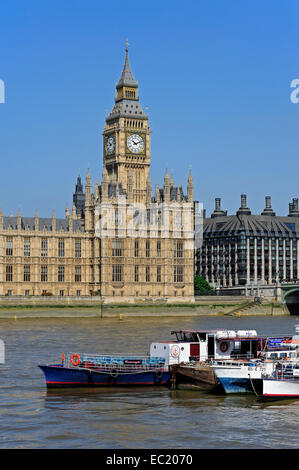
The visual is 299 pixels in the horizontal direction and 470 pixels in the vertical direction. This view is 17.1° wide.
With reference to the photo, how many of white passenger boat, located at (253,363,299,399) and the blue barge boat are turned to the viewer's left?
2

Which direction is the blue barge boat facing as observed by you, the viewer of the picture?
facing to the left of the viewer

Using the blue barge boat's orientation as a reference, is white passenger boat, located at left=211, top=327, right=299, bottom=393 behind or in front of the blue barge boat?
behind

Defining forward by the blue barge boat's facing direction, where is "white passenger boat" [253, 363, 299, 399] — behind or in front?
behind

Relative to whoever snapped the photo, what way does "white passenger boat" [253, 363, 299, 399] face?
facing to the left of the viewer
